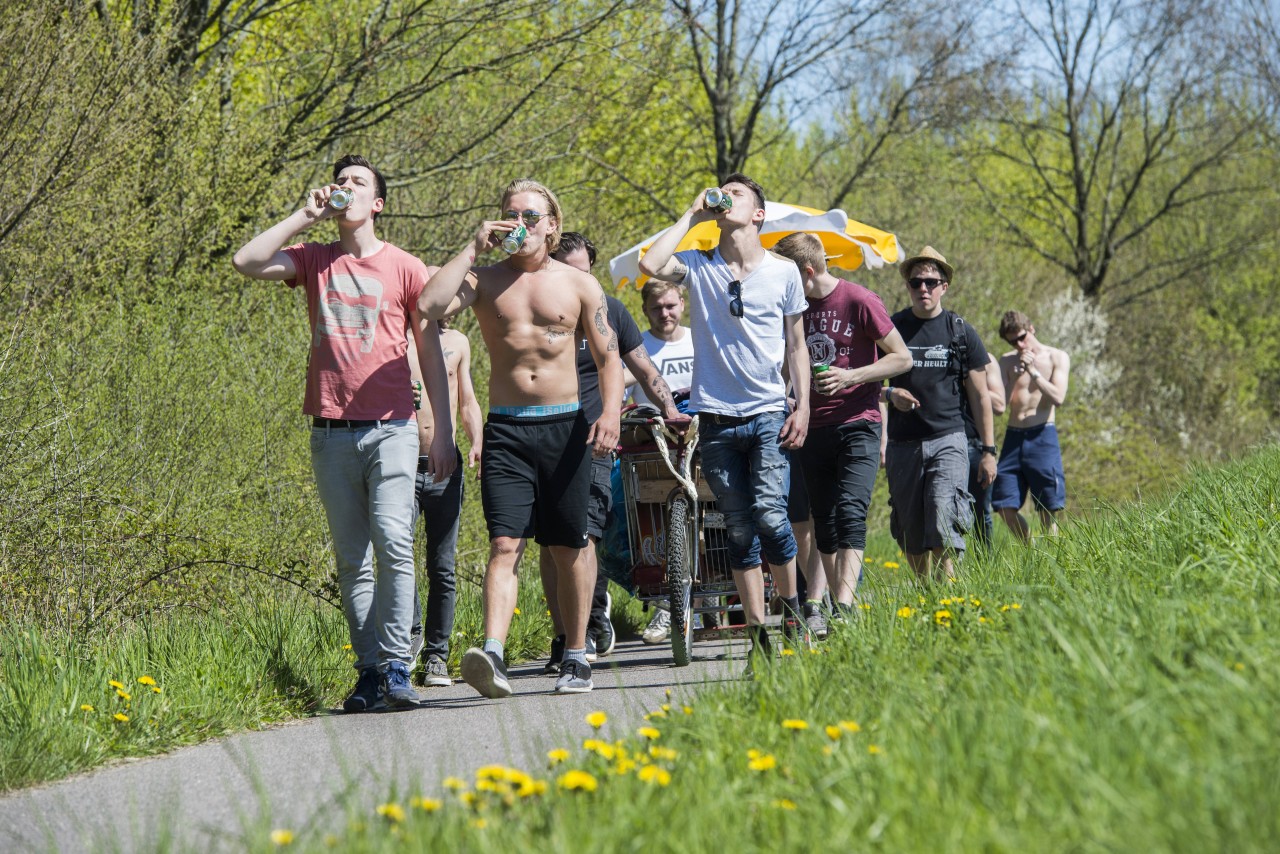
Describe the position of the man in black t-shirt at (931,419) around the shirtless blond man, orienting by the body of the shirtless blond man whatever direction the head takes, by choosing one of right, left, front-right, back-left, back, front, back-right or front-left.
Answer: back-left

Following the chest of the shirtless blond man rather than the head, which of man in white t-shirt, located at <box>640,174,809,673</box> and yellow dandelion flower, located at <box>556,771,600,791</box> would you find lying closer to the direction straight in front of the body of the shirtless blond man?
the yellow dandelion flower

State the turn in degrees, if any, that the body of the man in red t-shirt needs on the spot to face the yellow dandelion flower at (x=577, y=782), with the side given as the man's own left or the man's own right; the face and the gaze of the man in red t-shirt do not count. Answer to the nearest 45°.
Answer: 0° — they already face it

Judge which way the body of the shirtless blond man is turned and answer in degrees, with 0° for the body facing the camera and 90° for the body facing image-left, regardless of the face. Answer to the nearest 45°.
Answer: approximately 0°

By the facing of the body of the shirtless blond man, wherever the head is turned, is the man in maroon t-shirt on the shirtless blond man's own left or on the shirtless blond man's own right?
on the shirtless blond man's own left

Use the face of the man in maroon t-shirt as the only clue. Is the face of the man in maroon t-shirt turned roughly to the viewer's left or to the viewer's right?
to the viewer's left

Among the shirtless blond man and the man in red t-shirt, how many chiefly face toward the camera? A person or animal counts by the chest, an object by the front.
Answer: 2

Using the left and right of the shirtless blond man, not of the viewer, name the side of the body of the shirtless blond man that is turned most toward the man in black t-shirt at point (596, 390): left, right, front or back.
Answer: back
